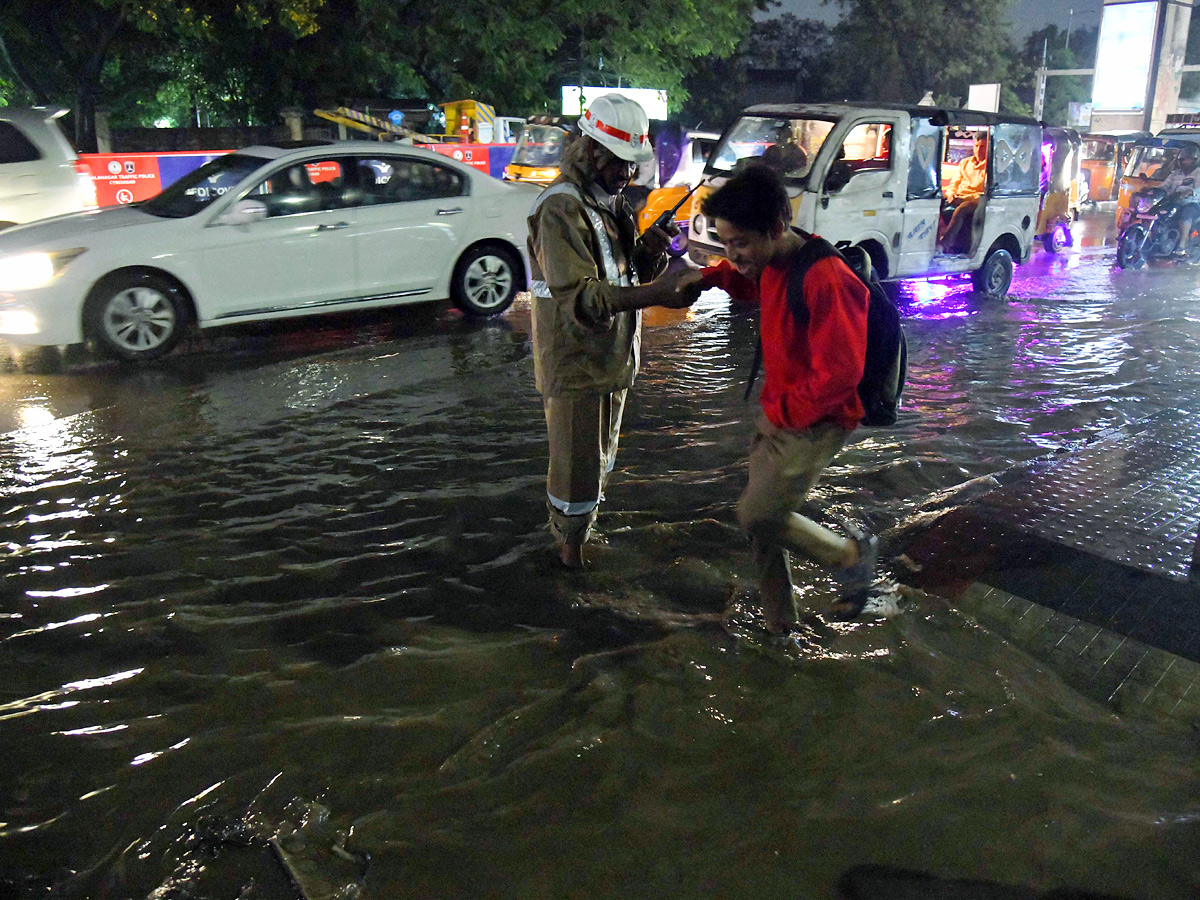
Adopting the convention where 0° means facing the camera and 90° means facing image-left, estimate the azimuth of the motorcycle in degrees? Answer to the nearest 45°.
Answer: approximately 45°

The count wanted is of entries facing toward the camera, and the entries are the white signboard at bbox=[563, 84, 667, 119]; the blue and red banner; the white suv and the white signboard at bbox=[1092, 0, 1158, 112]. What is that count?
3

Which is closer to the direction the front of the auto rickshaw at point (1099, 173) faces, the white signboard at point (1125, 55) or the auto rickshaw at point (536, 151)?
the auto rickshaw

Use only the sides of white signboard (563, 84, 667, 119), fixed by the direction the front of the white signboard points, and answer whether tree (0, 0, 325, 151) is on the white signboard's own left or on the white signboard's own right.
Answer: on the white signboard's own right

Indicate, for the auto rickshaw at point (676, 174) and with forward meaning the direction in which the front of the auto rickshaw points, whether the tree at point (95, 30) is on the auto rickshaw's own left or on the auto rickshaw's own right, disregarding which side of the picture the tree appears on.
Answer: on the auto rickshaw's own right

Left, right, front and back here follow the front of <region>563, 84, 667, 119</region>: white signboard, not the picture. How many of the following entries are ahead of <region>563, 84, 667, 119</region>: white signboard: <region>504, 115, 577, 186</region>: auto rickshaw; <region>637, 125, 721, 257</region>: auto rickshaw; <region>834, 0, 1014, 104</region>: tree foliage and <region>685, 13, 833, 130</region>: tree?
2

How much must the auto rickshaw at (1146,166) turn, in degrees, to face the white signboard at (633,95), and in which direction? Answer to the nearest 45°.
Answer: approximately 90° to its right

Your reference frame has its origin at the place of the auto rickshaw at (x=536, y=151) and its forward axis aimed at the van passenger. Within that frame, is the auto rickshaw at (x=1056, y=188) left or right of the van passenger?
left
